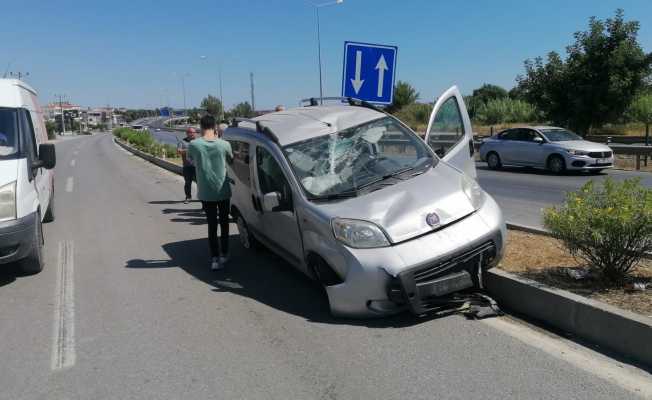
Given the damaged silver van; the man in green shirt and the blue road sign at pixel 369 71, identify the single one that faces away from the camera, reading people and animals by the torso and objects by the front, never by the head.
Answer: the man in green shirt

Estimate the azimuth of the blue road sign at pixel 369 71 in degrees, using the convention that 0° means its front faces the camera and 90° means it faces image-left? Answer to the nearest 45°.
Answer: approximately 0°

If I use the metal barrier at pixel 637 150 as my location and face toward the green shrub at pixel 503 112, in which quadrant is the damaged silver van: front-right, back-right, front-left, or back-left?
back-left

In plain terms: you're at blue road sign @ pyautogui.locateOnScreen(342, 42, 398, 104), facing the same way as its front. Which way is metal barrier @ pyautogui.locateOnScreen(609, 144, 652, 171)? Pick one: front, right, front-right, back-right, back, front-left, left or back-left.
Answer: back-left

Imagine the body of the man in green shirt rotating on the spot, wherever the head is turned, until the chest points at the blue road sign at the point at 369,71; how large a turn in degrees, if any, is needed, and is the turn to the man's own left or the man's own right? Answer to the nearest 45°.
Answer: approximately 45° to the man's own right

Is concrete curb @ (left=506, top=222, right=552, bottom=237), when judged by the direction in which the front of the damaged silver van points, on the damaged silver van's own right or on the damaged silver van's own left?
on the damaged silver van's own left

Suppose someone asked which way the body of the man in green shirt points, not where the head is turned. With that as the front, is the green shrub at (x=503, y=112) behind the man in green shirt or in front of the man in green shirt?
in front

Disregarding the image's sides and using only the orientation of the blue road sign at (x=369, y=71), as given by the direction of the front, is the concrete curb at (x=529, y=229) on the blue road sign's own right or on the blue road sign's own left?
on the blue road sign's own left

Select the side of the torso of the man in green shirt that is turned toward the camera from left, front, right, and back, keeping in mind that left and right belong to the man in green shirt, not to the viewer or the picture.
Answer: back

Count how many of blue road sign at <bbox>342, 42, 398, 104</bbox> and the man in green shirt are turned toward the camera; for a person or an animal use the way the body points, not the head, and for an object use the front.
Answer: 1

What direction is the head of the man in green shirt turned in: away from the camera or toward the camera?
away from the camera

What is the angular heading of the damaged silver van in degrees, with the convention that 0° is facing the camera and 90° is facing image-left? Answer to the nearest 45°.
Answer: approximately 315°

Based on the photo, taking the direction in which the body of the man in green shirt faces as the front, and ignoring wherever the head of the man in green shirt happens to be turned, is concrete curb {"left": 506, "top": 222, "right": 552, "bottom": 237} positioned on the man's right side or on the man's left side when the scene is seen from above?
on the man's right side

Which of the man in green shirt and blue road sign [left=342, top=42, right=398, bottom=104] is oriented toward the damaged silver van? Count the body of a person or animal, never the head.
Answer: the blue road sign
